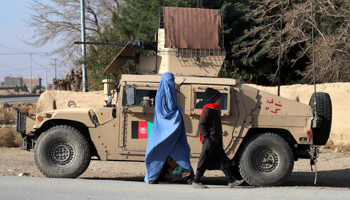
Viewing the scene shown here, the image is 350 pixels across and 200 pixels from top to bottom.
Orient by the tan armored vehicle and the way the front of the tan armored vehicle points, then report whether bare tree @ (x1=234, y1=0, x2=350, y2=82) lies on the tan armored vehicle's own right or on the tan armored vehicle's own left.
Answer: on the tan armored vehicle's own right

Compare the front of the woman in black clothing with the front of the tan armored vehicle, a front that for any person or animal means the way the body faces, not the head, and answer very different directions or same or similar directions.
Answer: very different directions

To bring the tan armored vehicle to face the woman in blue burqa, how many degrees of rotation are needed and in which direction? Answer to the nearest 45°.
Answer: approximately 45° to its left

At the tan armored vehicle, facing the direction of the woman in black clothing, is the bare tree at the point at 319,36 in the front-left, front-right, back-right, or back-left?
back-left

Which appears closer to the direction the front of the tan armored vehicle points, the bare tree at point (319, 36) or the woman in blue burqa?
the woman in blue burqa

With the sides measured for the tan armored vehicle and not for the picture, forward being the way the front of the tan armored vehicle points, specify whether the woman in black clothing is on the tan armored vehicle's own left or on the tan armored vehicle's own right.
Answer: on the tan armored vehicle's own left

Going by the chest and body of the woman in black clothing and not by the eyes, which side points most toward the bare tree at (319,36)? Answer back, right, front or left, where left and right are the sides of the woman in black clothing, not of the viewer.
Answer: left

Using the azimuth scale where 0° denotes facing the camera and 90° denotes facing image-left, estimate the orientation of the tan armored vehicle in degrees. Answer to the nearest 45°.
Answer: approximately 90°
